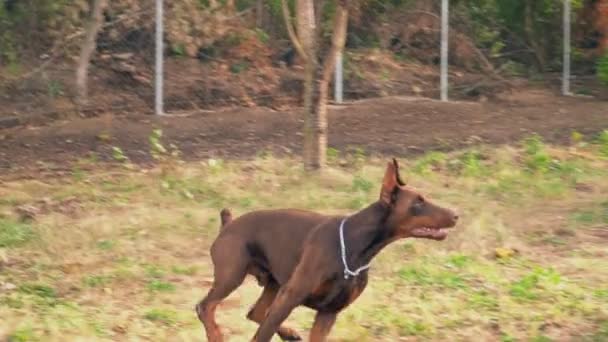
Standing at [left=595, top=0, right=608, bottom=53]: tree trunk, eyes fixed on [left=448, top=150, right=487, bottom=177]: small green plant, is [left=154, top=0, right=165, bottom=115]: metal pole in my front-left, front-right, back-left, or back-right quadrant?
front-right

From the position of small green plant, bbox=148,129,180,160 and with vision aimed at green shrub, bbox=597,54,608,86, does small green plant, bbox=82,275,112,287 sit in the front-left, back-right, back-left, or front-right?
back-right

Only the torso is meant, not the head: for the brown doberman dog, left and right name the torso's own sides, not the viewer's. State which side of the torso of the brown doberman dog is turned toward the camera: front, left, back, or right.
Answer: right

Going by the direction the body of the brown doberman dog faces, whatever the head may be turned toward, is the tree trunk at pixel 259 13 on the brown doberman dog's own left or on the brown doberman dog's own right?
on the brown doberman dog's own left

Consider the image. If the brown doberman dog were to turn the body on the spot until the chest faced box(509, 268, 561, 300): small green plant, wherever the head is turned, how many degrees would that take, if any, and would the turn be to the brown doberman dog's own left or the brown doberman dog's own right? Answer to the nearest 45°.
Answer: approximately 45° to the brown doberman dog's own left

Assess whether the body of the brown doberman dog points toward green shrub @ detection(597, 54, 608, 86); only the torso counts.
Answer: no

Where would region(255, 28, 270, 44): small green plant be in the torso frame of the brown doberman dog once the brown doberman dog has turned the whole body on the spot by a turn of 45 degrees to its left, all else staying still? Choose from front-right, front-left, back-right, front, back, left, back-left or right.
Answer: front-left

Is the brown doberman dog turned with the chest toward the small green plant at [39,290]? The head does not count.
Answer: no

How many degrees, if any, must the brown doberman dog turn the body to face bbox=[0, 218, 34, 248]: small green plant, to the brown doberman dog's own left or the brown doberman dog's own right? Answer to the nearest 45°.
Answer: approximately 135° to the brown doberman dog's own left

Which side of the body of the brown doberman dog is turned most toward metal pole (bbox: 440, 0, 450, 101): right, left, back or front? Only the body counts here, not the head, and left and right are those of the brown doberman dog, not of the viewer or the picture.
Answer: left

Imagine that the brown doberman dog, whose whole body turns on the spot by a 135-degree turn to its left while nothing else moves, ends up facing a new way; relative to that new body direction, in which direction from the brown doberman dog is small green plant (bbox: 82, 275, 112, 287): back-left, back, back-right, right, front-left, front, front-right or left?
front

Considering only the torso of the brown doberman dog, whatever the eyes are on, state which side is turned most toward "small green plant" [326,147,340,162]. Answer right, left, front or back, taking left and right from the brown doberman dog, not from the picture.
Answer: left

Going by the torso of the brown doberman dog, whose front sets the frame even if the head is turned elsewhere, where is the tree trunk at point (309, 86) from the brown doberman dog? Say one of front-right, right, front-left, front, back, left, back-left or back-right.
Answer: left

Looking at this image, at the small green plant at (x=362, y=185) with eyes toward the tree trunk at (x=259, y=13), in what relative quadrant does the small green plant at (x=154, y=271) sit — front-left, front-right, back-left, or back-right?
back-left
